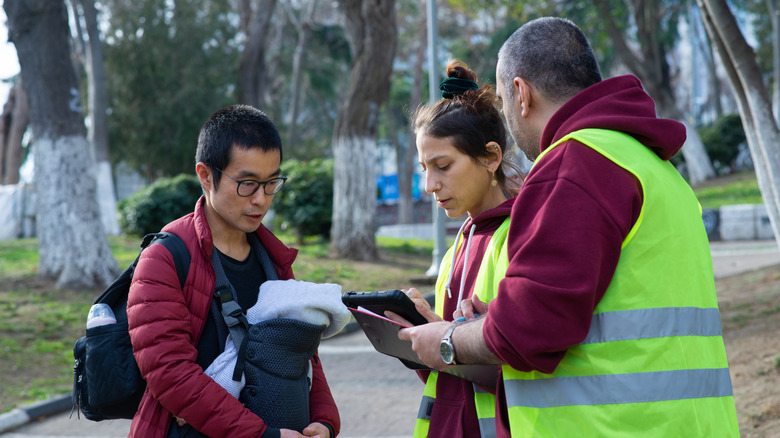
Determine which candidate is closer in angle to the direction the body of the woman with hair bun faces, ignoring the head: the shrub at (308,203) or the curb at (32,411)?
the curb

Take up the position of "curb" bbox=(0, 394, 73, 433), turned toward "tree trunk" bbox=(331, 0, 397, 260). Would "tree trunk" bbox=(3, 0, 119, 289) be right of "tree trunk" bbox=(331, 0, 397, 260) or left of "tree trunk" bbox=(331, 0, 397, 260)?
left

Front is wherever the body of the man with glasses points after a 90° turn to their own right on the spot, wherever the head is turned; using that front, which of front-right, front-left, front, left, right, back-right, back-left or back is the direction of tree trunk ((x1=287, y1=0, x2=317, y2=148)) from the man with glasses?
back-right

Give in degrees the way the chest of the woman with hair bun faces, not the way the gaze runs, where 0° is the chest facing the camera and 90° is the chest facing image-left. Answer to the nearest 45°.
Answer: approximately 45°

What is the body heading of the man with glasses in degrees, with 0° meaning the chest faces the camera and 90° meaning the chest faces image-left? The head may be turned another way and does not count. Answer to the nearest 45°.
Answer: approximately 315°

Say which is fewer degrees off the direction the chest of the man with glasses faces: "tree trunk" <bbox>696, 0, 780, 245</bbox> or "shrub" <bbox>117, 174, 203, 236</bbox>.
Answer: the tree trunk

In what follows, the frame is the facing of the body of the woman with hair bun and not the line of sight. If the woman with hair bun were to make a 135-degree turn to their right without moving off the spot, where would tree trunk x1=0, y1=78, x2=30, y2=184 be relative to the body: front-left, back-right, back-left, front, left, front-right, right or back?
front-left

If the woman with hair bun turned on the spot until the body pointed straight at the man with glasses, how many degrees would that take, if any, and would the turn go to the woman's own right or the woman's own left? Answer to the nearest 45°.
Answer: approximately 45° to the woman's own right

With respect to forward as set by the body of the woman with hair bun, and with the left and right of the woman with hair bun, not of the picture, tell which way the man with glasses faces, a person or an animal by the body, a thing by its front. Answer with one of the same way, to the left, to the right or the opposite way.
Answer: to the left

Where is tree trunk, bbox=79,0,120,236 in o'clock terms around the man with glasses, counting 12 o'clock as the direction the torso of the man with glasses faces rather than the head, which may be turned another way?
The tree trunk is roughly at 7 o'clock from the man with glasses.

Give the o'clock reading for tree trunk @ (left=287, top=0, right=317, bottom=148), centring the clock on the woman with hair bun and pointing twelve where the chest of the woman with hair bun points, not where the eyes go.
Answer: The tree trunk is roughly at 4 o'clock from the woman with hair bun.

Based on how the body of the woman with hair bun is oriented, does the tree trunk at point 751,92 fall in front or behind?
behind

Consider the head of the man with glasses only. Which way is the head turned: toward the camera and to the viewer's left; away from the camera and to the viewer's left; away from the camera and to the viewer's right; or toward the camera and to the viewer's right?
toward the camera and to the viewer's right

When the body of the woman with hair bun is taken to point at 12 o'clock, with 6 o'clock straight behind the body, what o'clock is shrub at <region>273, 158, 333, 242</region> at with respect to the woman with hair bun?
The shrub is roughly at 4 o'clock from the woman with hair bun.
